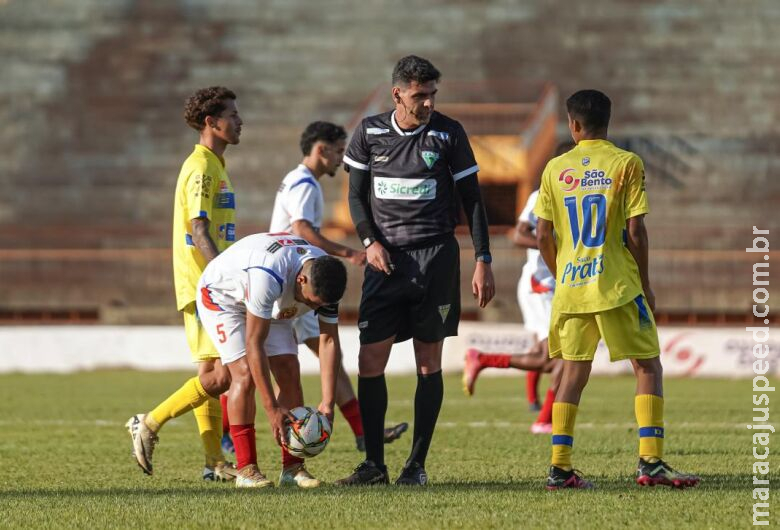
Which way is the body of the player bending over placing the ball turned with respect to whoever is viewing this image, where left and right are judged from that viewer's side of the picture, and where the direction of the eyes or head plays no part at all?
facing the viewer and to the right of the viewer

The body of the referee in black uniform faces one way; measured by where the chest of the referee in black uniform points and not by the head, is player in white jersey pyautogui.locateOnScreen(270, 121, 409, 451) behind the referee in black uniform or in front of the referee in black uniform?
behind

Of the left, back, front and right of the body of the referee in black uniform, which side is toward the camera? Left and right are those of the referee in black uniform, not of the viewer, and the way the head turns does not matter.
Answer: front

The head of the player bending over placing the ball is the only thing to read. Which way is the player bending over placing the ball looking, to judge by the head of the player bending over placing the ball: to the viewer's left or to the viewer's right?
to the viewer's right

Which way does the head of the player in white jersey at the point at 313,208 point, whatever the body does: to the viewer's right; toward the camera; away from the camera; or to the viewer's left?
to the viewer's right

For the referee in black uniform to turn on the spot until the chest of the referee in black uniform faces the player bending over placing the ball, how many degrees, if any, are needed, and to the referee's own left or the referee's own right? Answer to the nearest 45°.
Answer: approximately 90° to the referee's own right

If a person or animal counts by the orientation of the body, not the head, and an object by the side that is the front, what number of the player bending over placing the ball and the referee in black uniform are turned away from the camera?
0
